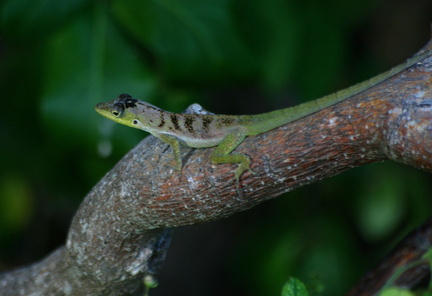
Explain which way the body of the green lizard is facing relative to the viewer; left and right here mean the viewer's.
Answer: facing to the left of the viewer
